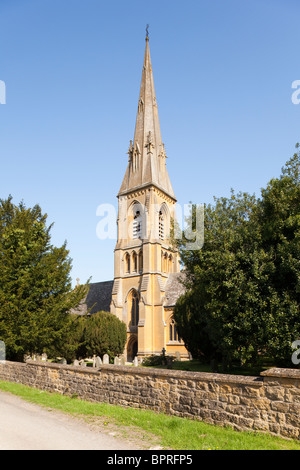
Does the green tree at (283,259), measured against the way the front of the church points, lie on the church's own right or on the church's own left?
on the church's own left

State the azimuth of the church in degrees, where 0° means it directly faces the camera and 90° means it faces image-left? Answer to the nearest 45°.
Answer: approximately 45°
